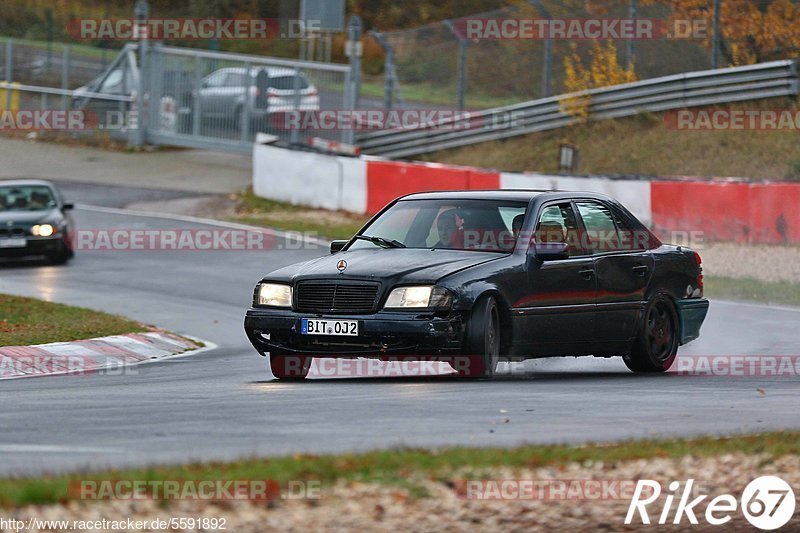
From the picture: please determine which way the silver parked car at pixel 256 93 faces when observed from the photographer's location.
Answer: facing away from the viewer and to the left of the viewer

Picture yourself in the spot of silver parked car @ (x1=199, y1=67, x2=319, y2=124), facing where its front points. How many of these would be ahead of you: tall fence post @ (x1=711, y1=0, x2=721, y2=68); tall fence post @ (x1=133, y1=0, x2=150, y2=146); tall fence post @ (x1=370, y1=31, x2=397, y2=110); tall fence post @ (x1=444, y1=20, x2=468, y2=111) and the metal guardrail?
1

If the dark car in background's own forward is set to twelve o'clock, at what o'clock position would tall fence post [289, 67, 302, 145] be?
The tall fence post is roughly at 7 o'clock from the dark car in background.

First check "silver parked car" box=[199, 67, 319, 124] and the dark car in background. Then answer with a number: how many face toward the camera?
1

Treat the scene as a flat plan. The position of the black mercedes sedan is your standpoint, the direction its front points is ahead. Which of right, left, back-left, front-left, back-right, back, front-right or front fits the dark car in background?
right

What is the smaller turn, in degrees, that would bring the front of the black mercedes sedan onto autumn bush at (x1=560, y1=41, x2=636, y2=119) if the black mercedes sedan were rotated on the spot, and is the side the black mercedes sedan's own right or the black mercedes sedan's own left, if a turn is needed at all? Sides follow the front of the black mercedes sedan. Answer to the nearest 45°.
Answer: approximately 135° to the black mercedes sedan's own right

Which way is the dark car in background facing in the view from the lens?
facing the viewer

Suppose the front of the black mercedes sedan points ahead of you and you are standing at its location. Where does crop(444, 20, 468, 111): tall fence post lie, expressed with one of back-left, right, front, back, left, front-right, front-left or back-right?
back-right

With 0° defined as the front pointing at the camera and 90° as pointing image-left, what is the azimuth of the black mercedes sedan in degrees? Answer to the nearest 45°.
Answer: approximately 45°

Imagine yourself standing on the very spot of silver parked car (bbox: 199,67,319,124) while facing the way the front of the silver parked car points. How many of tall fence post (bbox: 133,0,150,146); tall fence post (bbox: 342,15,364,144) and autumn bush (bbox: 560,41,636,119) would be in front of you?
1
